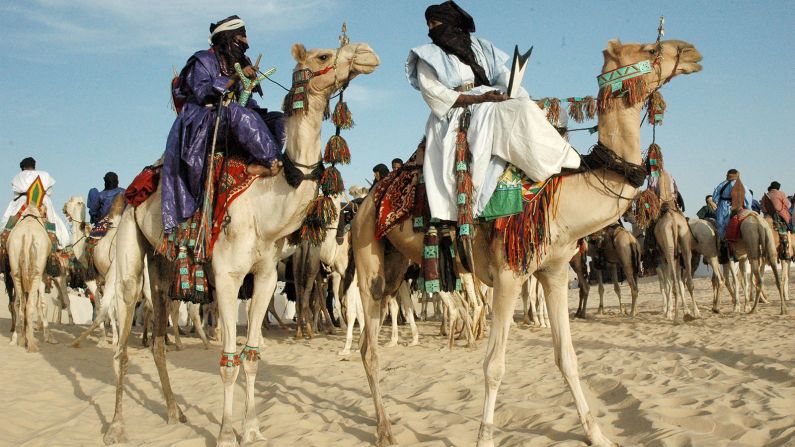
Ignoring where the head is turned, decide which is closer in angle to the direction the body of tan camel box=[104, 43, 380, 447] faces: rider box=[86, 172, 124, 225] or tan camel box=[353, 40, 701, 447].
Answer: the tan camel

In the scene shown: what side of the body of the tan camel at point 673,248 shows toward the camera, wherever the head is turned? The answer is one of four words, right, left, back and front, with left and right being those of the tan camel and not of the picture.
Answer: back

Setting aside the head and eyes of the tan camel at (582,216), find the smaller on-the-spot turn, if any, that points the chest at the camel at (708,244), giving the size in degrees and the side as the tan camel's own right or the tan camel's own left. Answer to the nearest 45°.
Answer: approximately 90° to the tan camel's own left

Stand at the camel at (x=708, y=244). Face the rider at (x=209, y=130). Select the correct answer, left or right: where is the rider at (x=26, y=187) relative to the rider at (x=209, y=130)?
right

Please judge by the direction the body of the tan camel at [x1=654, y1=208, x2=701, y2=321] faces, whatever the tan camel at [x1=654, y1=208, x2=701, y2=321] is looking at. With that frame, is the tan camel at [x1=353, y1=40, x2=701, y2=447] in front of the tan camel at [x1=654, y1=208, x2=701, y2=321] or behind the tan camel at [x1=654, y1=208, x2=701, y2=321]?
behind

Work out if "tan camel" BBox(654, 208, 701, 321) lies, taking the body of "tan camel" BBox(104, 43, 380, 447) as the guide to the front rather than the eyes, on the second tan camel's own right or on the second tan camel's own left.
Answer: on the second tan camel's own left

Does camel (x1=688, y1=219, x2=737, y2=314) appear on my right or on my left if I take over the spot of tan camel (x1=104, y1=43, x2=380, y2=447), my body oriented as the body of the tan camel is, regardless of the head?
on my left

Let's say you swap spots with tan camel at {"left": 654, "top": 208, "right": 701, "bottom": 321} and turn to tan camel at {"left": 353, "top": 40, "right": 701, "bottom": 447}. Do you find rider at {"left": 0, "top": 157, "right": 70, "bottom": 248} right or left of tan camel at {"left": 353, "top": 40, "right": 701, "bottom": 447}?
right
